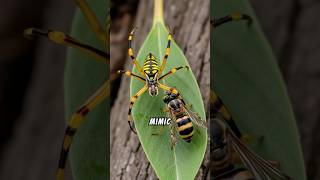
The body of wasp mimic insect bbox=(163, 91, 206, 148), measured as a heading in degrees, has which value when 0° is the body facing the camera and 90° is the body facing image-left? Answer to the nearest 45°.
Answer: approximately 135°
